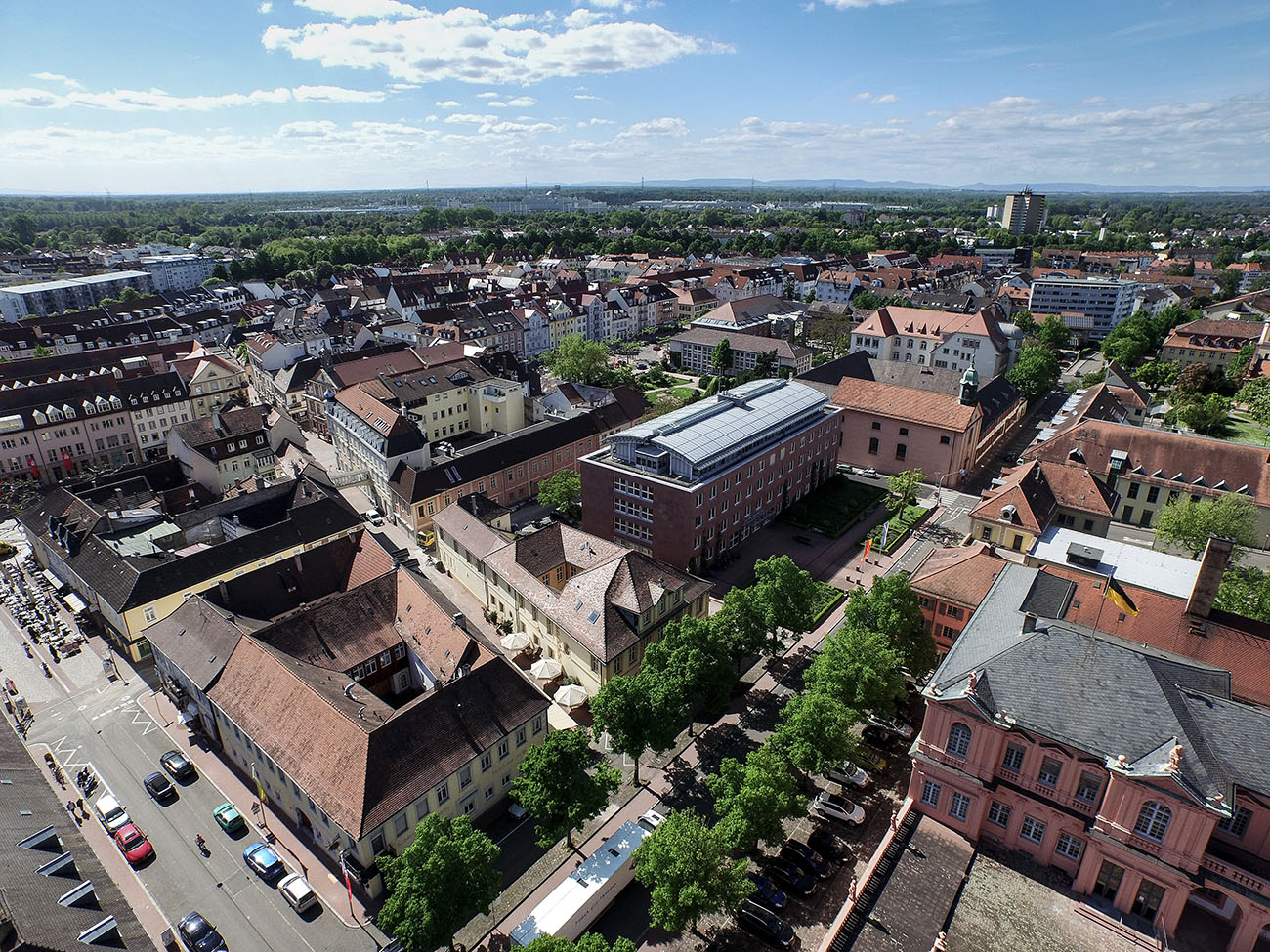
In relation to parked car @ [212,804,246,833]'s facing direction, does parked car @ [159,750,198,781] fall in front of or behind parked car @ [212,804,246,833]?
in front

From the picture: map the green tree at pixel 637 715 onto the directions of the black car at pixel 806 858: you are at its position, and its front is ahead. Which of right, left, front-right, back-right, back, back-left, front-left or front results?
back-right

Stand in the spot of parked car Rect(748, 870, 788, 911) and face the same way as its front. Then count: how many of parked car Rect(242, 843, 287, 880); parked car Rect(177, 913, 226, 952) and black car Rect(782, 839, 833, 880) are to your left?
1

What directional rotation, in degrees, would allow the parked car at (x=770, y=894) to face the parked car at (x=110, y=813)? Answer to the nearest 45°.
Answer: approximately 135° to its right

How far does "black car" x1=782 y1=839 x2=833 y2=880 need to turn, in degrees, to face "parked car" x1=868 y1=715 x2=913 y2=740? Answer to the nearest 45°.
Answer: approximately 135° to its left

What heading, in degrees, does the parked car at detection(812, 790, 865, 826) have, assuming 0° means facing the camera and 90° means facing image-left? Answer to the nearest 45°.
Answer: approximately 315°

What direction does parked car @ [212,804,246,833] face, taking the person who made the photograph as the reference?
facing away from the viewer and to the left of the viewer

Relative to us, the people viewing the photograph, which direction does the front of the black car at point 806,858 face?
facing the viewer and to the right of the viewer

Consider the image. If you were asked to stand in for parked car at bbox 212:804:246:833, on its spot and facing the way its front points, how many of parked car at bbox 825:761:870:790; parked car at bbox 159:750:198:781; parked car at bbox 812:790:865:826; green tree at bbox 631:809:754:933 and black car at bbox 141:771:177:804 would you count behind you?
3

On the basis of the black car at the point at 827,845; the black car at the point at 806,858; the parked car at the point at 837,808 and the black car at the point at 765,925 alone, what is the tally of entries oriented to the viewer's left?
0

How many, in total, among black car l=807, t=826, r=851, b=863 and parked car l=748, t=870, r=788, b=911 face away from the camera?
0

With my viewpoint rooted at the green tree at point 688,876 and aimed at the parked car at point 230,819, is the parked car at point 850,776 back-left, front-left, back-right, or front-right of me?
back-right

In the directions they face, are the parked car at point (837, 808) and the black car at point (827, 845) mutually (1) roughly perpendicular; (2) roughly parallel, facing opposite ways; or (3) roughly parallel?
roughly parallel

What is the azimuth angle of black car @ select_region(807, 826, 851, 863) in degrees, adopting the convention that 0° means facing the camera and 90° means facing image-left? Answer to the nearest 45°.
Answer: approximately 315°
